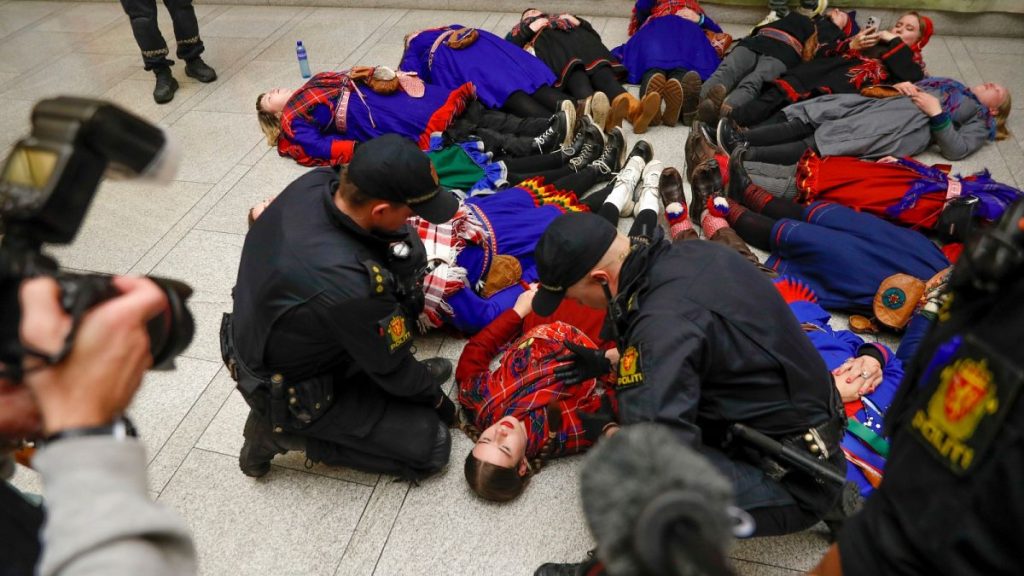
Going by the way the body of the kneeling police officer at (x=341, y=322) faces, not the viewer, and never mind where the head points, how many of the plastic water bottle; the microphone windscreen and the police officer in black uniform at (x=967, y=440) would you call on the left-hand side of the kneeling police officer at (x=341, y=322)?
1

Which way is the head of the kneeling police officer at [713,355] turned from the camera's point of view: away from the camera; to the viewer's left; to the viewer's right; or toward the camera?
to the viewer's left

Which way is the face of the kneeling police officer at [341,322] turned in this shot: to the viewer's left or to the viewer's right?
to the viewer's right

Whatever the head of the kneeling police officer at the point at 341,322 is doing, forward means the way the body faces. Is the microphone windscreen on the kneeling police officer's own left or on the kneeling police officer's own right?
on the kneeling police officer's own right

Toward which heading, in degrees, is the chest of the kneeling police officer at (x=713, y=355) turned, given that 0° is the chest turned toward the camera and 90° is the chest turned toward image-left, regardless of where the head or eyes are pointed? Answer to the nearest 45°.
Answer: approximately 90°

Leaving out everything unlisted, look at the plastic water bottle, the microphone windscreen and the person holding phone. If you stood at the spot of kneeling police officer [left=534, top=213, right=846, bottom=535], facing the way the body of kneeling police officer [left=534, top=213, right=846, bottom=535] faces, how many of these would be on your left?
1

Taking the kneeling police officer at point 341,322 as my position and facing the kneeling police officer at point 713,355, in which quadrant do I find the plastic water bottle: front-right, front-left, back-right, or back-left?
back-left

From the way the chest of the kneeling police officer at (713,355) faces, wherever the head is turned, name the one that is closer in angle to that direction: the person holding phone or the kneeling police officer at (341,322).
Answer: the kneeling police officer

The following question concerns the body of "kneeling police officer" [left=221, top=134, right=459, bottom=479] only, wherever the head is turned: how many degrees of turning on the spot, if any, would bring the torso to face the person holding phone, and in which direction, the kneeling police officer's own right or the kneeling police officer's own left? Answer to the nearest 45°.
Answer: approximately 45° to the kneeling police officer's own left

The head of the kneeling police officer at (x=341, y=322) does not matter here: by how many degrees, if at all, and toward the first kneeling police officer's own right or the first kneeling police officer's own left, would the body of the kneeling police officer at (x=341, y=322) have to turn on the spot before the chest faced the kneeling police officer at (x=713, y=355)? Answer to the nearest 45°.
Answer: approximately 45° to the first kneeling police officer's own right

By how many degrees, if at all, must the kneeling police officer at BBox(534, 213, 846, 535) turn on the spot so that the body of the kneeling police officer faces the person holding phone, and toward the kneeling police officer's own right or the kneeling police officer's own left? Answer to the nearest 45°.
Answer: approximately 90° to the kneeling police officer's own right

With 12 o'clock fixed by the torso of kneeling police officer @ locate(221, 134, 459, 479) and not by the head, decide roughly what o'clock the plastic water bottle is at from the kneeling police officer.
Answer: The plastic water bottle is roughly at 9 o'clock from the kneeling police officer.

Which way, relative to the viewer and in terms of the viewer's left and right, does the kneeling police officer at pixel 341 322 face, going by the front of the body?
facing to the right of the viewer

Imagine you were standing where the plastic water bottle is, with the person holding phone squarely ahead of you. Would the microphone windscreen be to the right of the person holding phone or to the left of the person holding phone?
right

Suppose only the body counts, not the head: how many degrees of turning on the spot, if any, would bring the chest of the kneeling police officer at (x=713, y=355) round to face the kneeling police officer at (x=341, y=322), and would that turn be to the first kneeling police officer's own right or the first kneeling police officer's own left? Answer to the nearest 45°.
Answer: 0° — they already face them

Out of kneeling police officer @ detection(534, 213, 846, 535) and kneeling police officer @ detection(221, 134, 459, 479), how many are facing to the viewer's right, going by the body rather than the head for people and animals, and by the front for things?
1
